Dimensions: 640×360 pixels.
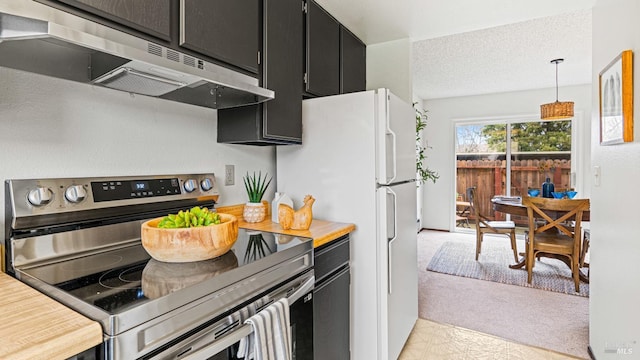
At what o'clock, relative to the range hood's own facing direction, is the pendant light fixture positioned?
The pendant light fixture is roughly at 10 o'clock from the range hood.

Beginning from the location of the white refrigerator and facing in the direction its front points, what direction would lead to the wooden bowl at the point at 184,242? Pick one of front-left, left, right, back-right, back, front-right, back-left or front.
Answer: back-right

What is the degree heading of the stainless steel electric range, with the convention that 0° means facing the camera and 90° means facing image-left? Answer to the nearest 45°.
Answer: approximately 315°

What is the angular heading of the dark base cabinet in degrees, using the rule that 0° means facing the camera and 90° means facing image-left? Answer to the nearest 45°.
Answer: approximately 315°

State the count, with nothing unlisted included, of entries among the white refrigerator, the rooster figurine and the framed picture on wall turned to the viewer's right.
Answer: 2

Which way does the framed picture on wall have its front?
to the viewer's left

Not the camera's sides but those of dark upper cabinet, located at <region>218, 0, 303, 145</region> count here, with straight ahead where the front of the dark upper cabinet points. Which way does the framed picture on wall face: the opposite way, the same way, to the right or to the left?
the opposite way

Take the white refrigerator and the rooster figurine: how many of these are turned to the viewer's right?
2

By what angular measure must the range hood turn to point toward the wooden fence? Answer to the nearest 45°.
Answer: approximately 45° to its left

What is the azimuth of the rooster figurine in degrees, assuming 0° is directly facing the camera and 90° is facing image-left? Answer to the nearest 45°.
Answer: approximately 270°

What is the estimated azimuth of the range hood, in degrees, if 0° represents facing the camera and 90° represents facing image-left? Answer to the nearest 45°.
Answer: approximately 315°
